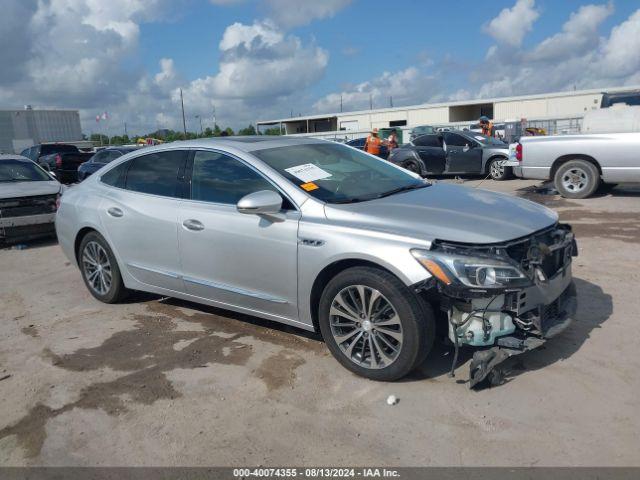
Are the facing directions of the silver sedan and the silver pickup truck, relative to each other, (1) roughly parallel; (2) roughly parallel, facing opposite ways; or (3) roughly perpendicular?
roughly parallel

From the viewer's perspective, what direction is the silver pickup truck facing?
to the viewer's right

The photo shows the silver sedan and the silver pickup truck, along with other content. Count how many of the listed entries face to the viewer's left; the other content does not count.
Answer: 0

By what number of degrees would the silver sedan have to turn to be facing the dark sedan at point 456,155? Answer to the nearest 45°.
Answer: approximately 135° to its left

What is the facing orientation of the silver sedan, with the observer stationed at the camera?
facing the viewer and to the right of the viewer

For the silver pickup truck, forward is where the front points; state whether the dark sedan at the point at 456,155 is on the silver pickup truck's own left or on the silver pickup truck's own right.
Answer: on the silver pickup truck's own left

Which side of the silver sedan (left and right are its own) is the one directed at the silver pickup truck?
left

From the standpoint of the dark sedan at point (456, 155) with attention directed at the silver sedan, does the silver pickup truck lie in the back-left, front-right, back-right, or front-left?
front-left

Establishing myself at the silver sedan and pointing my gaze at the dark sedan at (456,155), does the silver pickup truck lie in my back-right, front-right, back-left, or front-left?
front-right
